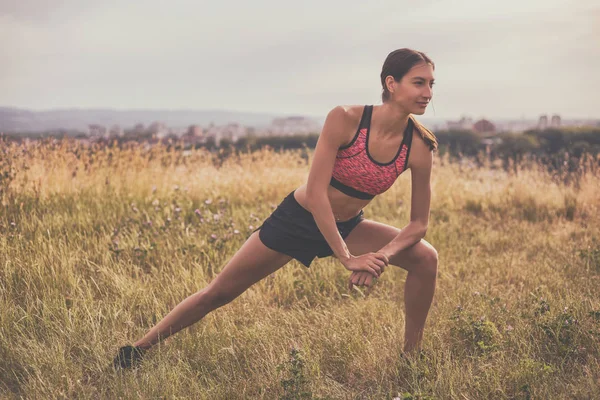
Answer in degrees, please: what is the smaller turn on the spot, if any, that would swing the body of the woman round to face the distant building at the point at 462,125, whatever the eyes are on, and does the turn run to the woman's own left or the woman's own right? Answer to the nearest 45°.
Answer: approximately 135° to the woman's own left

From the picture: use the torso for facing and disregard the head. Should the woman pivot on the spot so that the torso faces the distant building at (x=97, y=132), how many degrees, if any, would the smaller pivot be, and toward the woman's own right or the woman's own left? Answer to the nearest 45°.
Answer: approximately 180°

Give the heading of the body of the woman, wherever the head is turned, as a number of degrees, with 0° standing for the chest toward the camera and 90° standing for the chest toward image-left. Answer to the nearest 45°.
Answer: approximately 315°
